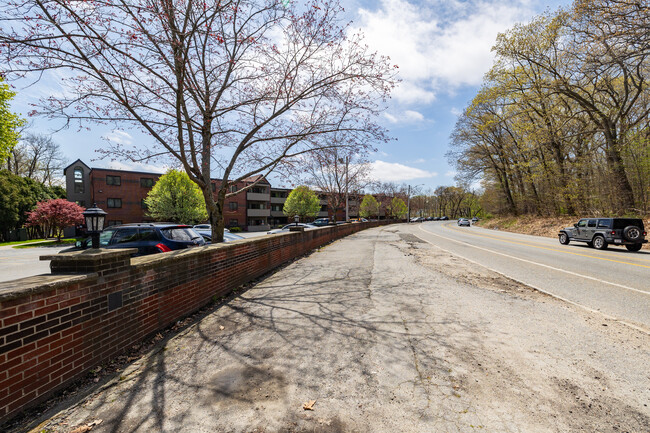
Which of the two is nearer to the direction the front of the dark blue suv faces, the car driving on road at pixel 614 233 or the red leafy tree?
the red leafy tree

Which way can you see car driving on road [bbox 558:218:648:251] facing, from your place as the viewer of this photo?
facing away from the viewer and to the left of the viewer

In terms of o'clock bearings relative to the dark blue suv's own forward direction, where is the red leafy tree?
The red leafy tree is roughly at 1 o'clock from the dark blue suv.

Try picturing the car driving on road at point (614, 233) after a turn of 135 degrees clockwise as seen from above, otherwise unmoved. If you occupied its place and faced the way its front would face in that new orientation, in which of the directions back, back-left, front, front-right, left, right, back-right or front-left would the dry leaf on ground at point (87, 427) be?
right

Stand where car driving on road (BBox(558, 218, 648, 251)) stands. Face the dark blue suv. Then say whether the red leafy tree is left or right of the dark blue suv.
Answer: right

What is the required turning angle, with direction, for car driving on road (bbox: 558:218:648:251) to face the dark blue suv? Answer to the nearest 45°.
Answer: approximately 90° to its left

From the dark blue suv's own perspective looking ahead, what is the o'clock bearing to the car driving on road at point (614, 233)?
The car driving on road is roughly at 5 o'clock from the dark blue suv.

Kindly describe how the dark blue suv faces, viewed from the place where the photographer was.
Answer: facing away from the viewer and to the left of the viewer

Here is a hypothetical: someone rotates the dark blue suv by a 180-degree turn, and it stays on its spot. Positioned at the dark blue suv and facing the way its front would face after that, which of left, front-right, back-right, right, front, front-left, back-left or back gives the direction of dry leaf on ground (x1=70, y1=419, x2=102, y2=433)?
front-right
